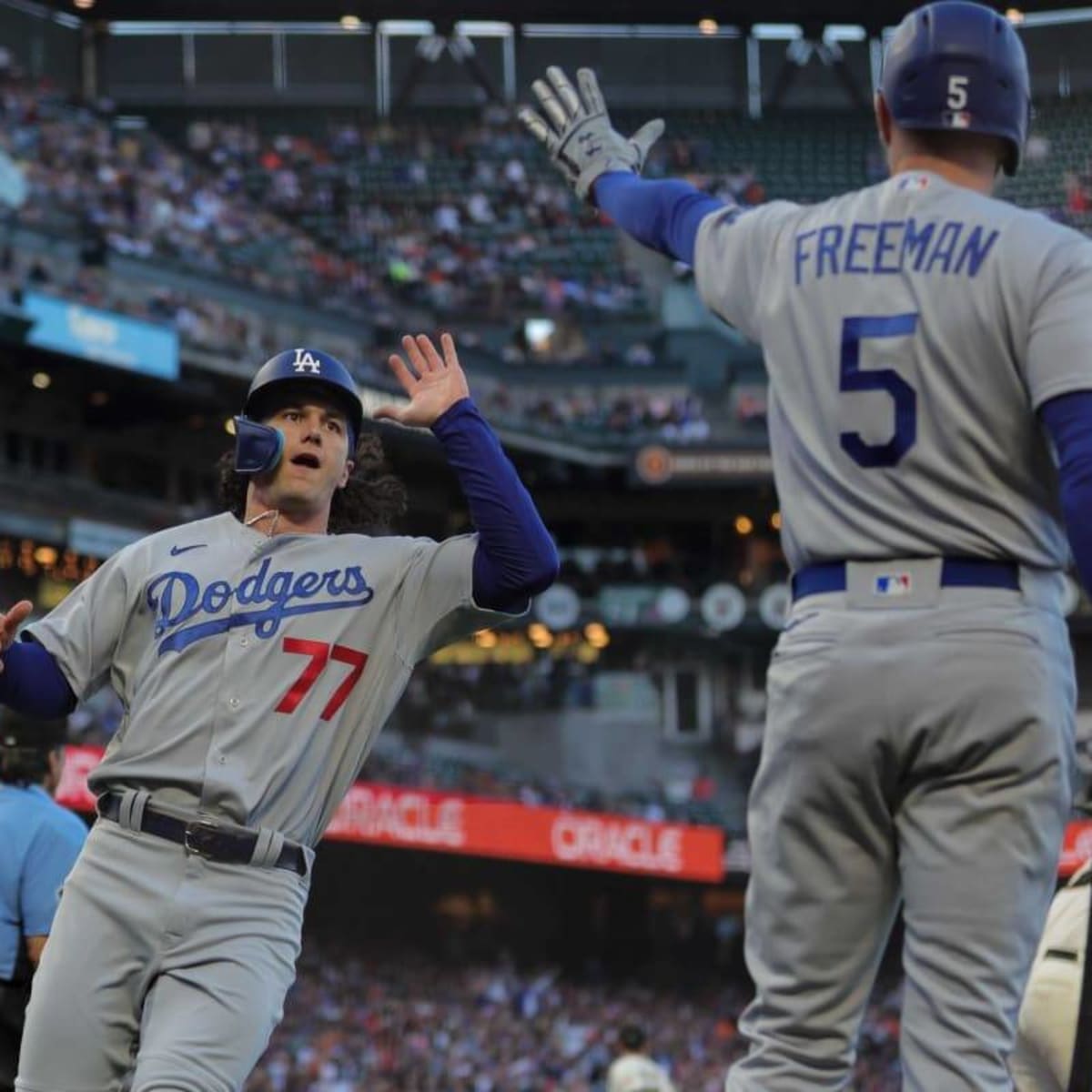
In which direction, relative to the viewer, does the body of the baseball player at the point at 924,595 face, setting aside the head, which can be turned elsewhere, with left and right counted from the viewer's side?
facing away from the viewer

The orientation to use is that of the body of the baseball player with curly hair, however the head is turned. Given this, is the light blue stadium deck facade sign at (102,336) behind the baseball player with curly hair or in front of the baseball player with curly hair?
behind

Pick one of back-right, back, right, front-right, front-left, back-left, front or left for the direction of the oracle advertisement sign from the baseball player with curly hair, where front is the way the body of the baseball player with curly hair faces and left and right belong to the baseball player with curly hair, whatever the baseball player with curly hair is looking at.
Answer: back

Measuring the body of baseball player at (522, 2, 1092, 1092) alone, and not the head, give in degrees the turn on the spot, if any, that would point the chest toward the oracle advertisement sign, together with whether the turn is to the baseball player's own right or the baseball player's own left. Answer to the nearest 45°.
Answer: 0° — they already face it

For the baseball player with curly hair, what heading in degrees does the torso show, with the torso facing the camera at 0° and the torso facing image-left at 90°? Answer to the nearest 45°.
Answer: approximately 0°

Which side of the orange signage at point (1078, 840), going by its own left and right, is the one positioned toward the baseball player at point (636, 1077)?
front

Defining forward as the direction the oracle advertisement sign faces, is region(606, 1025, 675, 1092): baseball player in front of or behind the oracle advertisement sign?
in front

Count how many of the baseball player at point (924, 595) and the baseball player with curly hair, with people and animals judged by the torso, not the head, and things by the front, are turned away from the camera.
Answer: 1

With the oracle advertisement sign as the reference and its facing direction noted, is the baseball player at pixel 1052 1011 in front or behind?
in front

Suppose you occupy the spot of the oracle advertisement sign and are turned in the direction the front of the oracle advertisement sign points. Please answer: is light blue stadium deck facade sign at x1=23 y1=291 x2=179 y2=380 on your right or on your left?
on your right

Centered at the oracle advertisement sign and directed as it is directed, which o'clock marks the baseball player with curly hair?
The baseball player with curly hair is roughly at 12 o'clock from the oracle advertisement sign.

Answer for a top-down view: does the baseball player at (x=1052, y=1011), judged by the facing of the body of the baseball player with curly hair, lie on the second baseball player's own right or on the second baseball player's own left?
on the second baseball player's own left

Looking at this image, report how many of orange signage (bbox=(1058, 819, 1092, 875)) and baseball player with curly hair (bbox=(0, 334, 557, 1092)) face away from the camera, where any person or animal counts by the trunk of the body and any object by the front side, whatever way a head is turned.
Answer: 0
